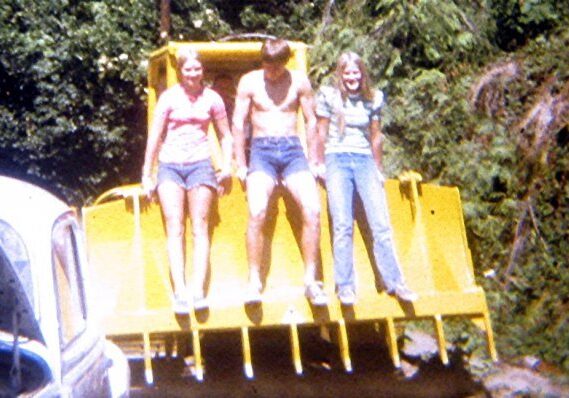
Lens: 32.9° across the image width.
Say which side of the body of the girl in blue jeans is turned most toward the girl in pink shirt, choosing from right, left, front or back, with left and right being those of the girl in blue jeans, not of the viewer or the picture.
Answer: right

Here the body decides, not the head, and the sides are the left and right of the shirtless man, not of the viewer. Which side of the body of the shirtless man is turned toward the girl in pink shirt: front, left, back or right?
right

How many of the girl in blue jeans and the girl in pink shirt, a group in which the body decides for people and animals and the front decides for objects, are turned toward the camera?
2

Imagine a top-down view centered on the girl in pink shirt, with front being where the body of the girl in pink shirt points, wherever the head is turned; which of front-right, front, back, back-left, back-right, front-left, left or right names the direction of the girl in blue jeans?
left
